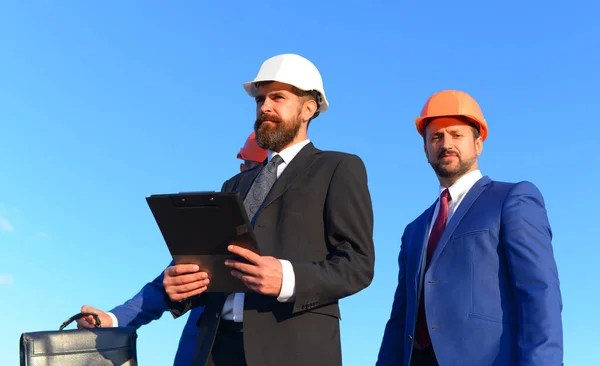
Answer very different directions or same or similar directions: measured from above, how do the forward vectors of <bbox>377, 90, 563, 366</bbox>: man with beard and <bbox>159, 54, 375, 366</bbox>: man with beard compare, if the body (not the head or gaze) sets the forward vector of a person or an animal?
same or similar directions

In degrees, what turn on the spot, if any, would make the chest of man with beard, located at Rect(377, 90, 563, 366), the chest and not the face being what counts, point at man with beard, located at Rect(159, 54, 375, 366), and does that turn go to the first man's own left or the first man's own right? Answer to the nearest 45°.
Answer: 0° — they already face them

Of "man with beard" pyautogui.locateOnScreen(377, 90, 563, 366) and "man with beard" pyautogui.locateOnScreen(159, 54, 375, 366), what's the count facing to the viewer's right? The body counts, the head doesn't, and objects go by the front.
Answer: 0

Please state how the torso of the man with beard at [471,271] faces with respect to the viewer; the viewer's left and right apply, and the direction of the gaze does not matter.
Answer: facing the viewer and to the left of the viewer

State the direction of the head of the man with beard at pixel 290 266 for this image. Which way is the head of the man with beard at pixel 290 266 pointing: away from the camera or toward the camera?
toward the camera

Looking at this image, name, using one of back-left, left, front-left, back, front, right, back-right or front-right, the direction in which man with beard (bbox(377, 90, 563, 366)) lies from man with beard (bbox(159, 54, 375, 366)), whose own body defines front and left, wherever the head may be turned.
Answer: back
